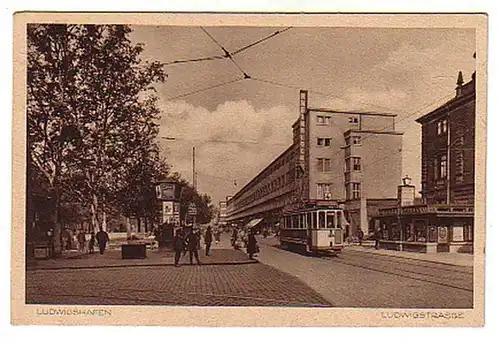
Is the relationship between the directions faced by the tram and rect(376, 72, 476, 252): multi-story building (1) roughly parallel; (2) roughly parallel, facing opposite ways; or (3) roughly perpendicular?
roughly perpendicular

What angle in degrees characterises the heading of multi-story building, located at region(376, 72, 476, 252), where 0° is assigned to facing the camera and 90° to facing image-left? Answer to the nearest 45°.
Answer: approximately 45°
